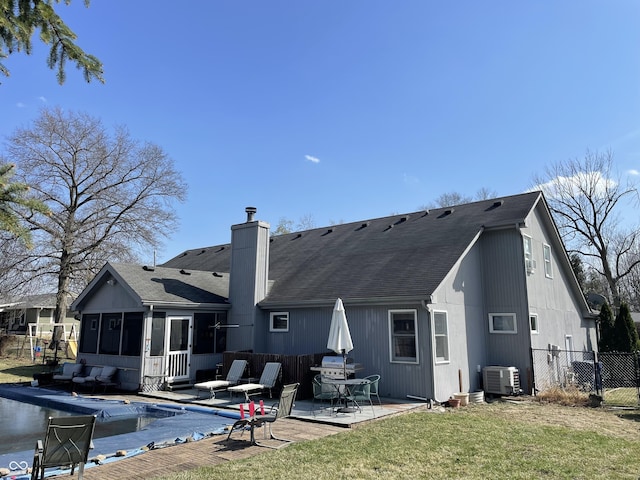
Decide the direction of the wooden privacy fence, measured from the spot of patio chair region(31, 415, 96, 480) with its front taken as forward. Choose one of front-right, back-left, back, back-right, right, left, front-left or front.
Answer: right

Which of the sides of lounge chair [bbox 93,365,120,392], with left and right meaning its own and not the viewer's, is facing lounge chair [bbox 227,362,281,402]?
left

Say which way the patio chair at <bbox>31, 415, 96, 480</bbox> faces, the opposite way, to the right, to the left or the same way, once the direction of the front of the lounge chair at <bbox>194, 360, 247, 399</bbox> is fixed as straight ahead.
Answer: to the right

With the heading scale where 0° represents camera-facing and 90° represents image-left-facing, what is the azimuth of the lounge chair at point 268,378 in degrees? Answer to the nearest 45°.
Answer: approximately 45°

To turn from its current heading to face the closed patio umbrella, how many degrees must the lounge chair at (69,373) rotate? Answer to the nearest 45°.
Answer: approximately 90° to its left

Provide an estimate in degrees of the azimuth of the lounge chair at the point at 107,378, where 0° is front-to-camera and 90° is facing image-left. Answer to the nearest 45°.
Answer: approximately 45°

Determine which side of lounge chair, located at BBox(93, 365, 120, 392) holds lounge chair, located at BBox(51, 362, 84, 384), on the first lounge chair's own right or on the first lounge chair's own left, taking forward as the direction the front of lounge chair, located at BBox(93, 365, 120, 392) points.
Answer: on the first lounge chair's own right

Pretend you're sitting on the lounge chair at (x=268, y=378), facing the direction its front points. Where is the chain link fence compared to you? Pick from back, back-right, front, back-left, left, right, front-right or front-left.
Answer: back-left

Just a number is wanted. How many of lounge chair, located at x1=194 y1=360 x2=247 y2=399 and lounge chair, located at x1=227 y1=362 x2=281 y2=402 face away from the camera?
0

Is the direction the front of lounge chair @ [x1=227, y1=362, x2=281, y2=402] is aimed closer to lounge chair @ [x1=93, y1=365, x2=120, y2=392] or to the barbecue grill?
the lounge chair

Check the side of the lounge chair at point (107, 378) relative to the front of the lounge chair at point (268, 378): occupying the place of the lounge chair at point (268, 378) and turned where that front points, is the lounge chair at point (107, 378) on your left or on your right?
on your right

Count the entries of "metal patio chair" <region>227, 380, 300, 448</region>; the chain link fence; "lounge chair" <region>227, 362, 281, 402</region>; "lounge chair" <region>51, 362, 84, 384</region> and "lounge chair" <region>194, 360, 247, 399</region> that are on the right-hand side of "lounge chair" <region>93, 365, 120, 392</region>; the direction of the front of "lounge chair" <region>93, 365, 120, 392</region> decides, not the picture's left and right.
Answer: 1
